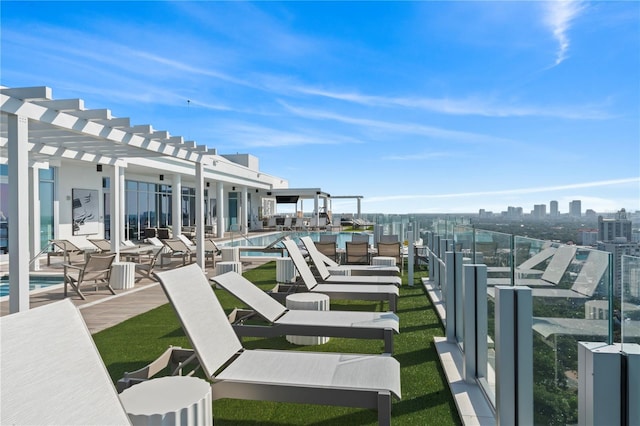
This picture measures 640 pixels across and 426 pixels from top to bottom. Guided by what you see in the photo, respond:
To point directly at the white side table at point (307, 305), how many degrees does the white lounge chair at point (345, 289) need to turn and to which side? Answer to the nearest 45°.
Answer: approximately 135° to its right

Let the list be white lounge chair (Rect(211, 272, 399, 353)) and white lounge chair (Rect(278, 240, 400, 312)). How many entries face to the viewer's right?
2

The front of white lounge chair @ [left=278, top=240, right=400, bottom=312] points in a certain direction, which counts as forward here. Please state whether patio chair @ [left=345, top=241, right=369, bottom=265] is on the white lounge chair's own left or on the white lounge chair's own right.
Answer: on the white lounge chair's own left

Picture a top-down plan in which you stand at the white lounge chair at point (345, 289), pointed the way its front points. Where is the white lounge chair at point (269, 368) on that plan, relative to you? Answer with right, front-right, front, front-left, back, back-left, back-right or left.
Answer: right

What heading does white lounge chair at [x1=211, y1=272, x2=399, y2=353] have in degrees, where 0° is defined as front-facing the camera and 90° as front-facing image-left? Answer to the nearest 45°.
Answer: approximately 270°

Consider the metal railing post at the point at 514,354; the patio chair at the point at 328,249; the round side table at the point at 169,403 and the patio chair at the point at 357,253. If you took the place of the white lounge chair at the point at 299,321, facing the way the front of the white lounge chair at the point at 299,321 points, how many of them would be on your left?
2

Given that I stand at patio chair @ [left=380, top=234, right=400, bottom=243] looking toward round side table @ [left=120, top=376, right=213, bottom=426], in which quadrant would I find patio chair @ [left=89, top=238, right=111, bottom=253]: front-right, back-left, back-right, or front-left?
front-right

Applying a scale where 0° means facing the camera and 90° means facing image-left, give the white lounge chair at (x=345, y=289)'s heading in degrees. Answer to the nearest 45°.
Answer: approximately 270°

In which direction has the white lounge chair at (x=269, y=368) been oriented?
to the viewer's right

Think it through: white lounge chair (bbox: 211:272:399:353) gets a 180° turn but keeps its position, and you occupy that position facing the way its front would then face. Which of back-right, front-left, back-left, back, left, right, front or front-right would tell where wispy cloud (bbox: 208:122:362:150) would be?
right

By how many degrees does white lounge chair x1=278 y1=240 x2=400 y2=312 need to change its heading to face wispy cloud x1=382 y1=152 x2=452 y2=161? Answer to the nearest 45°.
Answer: approximately 90° to its left
